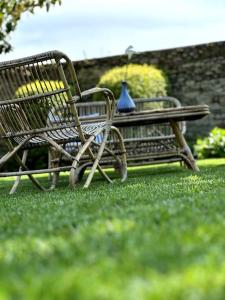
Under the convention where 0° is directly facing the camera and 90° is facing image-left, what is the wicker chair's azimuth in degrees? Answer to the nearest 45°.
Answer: approximately 225°

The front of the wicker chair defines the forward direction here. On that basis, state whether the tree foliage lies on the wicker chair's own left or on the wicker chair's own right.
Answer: on the wicker chair's own left

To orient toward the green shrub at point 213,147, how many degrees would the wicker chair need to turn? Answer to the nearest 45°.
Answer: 0° — it already faces it
